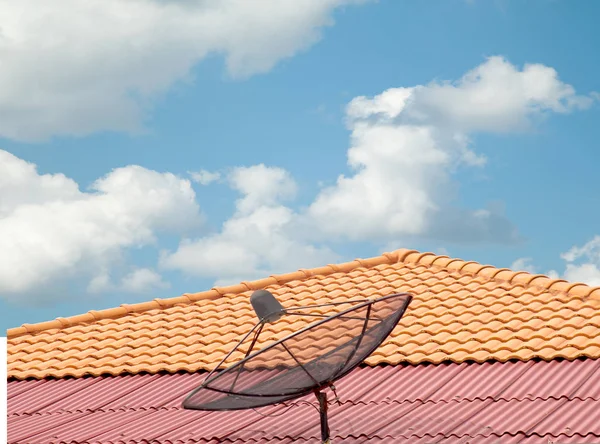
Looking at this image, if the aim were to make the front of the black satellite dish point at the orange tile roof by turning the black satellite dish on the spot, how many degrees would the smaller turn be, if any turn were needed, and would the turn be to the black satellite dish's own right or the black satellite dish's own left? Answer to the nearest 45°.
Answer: approximately 90° to the black satellite dish's own right

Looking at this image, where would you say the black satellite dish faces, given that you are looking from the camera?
facing to the left of the viewer
